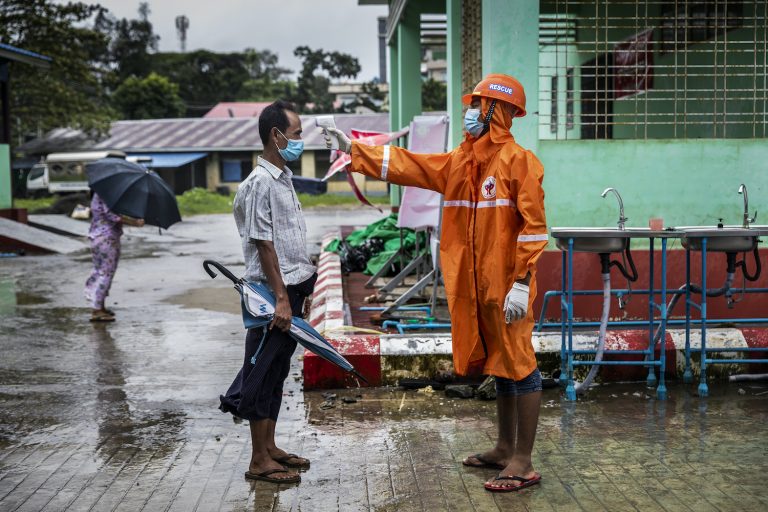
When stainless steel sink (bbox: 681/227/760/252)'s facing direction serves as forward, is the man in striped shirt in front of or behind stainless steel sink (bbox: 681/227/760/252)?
in front

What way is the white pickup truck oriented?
to the viewer's left

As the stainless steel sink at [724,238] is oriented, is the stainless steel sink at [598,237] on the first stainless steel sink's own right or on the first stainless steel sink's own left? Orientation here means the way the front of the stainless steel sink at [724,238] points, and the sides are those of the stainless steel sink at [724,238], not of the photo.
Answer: on the first stainless steel sink's own right

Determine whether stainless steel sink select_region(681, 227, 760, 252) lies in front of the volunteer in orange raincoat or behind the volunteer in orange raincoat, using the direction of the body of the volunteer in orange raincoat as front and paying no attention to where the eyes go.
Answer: behind

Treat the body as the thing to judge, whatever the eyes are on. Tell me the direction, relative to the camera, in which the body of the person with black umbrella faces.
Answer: to the viewer's right

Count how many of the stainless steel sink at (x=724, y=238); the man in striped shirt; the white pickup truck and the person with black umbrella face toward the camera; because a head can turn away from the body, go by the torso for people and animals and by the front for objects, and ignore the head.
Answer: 1

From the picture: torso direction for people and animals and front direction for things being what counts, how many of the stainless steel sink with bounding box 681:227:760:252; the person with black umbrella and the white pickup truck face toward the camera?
1

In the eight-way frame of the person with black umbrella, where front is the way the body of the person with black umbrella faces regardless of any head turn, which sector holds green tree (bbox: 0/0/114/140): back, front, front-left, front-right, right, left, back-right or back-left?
left

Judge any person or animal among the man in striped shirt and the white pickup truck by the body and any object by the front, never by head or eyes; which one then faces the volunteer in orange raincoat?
the man in striped shirt

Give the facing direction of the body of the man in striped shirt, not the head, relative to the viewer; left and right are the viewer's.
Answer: facing to the right of the viewer

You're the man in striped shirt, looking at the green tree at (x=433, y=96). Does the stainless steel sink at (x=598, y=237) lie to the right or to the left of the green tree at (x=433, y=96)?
right

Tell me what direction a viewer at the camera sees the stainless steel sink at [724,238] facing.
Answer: facing the viewer

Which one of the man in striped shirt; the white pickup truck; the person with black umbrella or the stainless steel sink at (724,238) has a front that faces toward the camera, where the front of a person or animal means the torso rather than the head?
the stainless steel sink

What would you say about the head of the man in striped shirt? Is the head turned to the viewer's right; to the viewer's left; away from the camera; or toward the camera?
to the viewer's right

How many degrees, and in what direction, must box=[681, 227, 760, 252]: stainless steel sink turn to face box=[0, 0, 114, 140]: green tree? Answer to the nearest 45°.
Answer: approximately 135° to its right

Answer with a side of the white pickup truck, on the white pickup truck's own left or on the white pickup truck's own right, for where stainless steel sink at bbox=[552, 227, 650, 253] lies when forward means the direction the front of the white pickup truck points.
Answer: on the white pickup truck's own left

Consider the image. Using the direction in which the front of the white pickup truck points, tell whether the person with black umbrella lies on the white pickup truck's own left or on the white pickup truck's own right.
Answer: on the white pickup truck's own left

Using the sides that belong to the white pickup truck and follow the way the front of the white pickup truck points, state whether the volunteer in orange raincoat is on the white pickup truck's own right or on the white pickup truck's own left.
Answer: on the white pickup truck's own left
